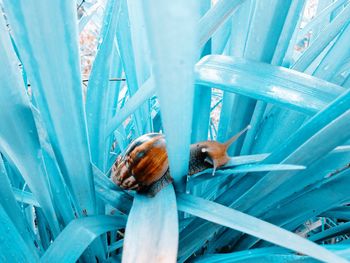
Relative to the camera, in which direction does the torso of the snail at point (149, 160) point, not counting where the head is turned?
to the viewer's right
